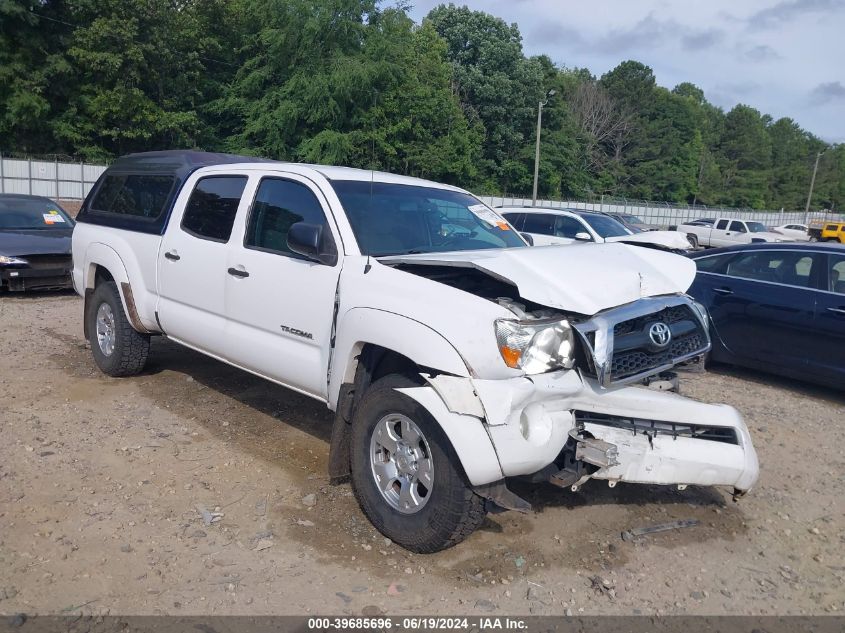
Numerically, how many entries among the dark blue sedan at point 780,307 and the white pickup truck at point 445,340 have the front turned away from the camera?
0

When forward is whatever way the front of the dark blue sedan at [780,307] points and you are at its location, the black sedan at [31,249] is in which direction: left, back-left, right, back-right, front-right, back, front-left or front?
back-right

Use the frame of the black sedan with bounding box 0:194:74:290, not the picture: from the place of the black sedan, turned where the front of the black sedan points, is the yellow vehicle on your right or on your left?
on your left

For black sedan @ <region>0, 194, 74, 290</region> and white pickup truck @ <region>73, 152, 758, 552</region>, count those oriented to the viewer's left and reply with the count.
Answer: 0

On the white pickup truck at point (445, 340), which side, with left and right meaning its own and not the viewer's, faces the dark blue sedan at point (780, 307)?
left

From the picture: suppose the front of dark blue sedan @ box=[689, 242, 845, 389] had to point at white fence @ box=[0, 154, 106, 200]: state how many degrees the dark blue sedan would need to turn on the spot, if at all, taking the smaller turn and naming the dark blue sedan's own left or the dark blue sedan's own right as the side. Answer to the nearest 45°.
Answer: approximately 180°
